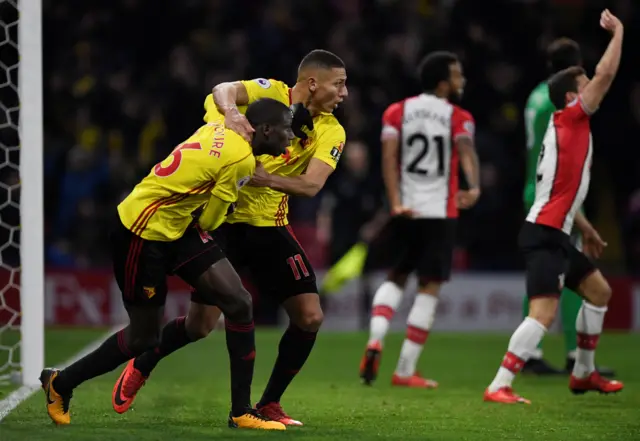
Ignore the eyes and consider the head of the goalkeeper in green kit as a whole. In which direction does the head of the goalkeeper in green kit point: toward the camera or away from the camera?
away from the camera

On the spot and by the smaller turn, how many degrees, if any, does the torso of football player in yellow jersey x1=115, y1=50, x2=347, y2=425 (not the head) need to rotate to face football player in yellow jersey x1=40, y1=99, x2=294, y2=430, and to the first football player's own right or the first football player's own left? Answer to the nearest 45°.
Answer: approximately 90° to the first football player's own right

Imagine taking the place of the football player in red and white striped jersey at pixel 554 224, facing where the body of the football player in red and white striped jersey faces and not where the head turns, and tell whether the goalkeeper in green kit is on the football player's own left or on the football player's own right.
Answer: on the football player's own left

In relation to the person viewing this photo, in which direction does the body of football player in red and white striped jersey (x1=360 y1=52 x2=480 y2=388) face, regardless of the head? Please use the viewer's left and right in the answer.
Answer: facing away from the viewer and to the right of the viewer
